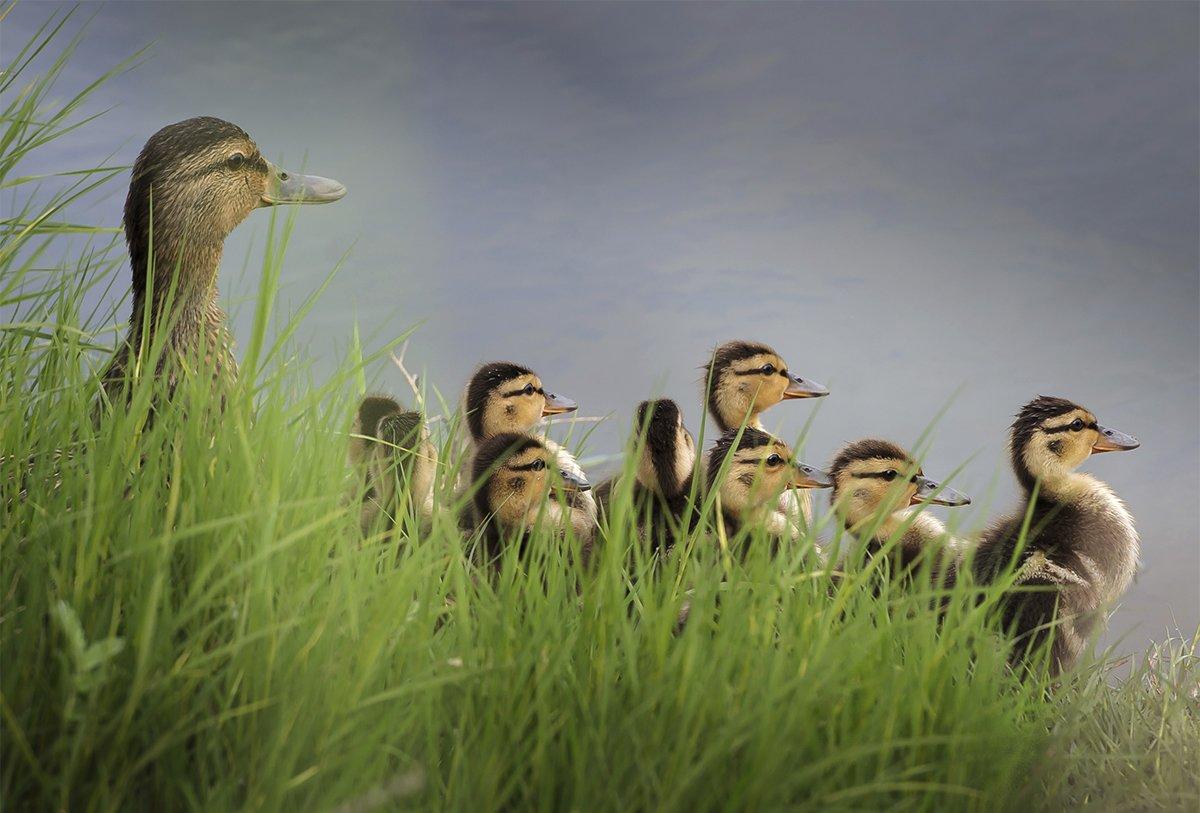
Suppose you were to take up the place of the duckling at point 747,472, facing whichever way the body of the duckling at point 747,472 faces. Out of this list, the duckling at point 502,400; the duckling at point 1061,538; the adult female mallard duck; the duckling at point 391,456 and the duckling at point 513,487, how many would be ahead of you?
1

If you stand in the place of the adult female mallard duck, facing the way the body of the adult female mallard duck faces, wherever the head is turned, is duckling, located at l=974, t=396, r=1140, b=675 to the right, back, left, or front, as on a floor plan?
front

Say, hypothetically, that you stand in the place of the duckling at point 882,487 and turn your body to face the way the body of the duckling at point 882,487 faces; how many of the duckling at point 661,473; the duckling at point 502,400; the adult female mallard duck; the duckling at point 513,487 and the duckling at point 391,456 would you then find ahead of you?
0

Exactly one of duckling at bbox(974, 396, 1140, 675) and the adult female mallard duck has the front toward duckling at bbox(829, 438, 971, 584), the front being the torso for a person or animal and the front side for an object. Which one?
the adult female mallard duck

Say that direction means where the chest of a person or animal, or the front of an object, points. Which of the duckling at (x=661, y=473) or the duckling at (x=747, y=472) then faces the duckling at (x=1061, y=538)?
the duckling at (x=747, y=472)

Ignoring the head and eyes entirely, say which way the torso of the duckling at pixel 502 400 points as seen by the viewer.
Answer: to the viewer's right

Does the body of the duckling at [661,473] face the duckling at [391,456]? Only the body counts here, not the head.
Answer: no

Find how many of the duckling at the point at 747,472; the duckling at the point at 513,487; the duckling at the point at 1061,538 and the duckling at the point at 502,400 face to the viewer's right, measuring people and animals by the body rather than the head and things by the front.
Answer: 4

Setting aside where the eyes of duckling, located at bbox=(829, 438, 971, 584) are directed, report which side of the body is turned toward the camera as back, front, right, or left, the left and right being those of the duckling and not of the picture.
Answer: right

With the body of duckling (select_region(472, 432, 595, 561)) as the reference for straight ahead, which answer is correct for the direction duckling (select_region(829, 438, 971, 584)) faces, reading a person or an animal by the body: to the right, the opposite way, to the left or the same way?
the same way

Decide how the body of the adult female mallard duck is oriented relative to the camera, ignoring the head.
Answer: to the viewer's right

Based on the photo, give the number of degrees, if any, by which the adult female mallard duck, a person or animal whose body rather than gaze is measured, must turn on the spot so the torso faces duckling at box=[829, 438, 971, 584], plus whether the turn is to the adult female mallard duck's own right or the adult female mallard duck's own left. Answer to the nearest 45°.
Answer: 0° — it already faces it

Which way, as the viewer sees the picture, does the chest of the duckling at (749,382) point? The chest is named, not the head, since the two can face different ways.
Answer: to the viewer's right

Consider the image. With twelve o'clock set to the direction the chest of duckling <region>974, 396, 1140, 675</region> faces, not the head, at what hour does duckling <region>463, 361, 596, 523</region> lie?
duckling <region>463, 361, 596, 523</region> is roughly at 6 o'clock from duckling <region>974, 396, 1140, 675</region>.

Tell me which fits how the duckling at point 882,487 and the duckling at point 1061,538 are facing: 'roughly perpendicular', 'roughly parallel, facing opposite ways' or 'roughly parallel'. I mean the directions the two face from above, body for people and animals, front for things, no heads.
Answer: roughly parallel

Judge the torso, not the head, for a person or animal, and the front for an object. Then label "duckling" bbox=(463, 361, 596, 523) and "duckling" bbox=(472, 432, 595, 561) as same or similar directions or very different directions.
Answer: same or similar directions

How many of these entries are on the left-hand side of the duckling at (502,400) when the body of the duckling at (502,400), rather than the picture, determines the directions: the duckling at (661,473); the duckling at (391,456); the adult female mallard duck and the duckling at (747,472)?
0

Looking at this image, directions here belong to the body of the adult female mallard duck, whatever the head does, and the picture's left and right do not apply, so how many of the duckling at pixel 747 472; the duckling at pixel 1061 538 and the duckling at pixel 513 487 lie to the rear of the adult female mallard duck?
0

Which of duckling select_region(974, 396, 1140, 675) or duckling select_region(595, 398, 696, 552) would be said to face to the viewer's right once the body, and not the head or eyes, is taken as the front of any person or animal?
duckling select_region(974, 396, 1140, 675)

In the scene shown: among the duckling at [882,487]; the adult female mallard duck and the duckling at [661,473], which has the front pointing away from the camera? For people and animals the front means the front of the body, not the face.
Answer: the duckling at [661,473]

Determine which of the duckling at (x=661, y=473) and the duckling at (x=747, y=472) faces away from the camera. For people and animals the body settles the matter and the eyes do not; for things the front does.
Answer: the duckling at (x=661, y=473)

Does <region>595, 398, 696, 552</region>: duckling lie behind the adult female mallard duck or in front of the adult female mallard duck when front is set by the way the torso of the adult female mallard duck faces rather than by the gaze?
in front
